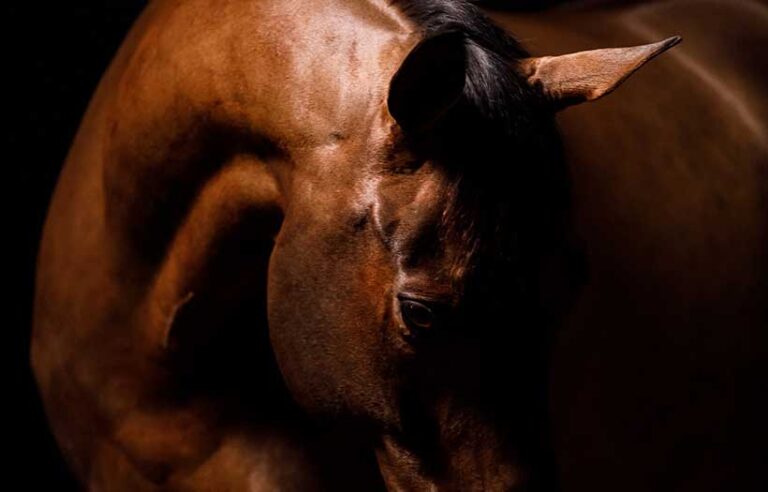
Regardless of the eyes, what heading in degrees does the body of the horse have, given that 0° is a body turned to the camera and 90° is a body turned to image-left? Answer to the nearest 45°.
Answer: approximately 45°
